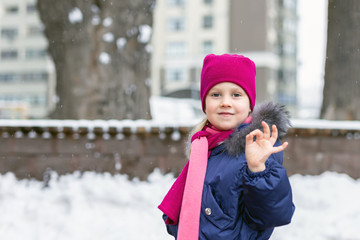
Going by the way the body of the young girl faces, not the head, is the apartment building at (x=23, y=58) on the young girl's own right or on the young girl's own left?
on the young girl's own right

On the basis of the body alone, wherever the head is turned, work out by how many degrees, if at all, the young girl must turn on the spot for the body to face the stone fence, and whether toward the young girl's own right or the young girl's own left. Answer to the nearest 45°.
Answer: approximately 135° to the young girl's own right

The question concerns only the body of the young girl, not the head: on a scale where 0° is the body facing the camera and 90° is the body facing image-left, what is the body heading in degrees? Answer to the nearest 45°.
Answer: approximately 45°

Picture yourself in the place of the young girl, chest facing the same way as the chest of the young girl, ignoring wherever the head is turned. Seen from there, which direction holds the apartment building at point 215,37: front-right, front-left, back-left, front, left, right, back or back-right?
back-right
